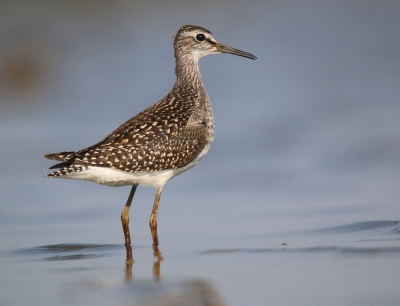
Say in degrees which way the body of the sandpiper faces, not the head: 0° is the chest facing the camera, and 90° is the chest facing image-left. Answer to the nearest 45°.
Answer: approximately 270°
